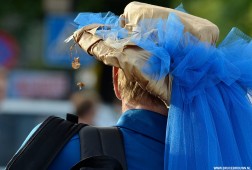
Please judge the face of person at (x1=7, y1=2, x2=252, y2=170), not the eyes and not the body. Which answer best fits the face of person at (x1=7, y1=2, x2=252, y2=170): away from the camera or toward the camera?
away from the camera

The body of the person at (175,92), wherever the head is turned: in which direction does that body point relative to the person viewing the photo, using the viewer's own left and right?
facing away from the viewer and to the left of the viewer
